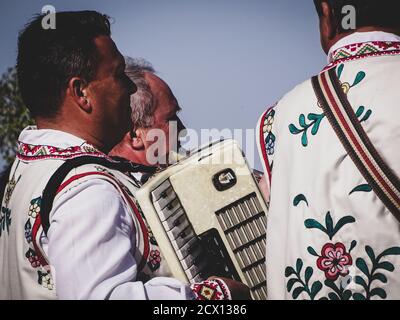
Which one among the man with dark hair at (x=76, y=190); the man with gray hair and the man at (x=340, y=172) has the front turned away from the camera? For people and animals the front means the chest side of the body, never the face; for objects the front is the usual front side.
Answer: the man

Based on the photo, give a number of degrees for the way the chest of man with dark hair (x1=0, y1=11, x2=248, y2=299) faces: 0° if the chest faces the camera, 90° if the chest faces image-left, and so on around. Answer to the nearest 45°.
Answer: approximately 270°

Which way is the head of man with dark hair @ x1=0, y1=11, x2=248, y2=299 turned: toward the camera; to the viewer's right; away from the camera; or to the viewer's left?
to the viewer's right

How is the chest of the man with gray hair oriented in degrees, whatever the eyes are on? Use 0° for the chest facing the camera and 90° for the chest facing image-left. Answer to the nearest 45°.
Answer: approximately 270°

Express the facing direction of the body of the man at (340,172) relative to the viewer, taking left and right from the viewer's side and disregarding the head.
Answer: facing away from the viewer

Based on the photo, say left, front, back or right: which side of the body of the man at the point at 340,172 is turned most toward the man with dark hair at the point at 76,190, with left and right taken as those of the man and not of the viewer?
left

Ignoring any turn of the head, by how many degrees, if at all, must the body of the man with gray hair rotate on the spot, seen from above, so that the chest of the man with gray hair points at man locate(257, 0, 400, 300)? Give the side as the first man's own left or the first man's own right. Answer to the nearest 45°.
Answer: approximately 90° to the first man's own right

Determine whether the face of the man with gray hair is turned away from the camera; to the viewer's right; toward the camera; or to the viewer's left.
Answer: to the viewer's right

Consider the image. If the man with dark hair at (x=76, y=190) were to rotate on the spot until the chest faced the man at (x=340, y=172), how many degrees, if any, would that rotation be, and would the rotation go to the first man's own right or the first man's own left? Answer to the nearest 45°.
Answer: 0° — they already face them

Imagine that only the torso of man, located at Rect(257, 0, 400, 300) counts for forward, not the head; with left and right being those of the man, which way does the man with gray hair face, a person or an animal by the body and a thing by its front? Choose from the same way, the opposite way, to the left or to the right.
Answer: to the right
